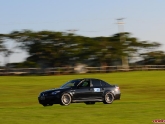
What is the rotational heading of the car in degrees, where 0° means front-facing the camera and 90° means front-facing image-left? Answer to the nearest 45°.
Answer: approximately 45°
